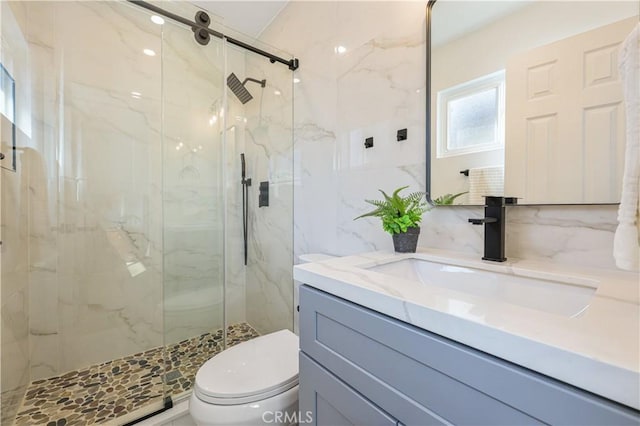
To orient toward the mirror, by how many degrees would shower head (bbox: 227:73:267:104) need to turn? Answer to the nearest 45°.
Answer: approximately 135° to its left

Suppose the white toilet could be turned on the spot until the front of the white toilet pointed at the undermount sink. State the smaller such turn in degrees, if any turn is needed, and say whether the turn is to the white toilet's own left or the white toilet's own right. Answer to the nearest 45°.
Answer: approximately 90° to the white toilet's own left

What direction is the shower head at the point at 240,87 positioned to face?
to the viewer's left

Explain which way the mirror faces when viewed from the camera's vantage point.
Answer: facing the viewer

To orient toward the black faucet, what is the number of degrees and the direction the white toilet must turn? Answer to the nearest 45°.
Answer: approximately 135° to its left

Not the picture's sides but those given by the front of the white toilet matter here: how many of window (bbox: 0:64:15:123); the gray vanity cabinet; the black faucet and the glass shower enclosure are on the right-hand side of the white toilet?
2

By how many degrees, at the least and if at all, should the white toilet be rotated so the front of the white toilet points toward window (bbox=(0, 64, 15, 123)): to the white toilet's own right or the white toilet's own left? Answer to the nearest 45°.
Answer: approximately 90° to the white toilet's own right

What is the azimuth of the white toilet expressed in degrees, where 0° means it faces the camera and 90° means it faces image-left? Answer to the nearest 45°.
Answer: approximately 45°

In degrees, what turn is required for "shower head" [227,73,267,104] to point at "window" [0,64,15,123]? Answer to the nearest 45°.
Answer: approximately 45° to its left

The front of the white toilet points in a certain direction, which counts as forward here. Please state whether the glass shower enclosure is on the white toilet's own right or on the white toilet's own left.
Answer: on the white toilet's own right
